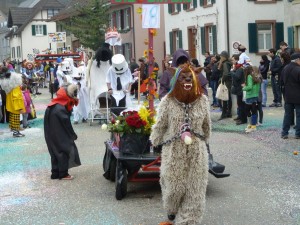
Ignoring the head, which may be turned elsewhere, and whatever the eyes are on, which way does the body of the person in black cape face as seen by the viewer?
to the viewer's right

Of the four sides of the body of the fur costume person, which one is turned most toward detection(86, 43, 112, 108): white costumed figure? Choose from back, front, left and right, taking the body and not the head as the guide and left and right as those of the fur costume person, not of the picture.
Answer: back

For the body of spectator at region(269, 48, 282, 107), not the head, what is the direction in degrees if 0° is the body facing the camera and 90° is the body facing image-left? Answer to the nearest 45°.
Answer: approximately 90°

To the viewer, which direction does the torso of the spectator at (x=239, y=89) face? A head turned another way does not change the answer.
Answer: to the viewer's left

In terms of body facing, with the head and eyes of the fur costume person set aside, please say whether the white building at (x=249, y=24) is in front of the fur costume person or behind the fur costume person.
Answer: behind

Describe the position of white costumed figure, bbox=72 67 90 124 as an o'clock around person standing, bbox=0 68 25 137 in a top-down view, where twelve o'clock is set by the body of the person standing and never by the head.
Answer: The white costumed figure is roughly at 10 o'clock from the person standing.

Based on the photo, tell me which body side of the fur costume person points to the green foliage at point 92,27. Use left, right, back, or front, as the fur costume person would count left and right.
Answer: back

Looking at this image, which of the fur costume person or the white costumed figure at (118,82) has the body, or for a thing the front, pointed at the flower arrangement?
the white costumed figure

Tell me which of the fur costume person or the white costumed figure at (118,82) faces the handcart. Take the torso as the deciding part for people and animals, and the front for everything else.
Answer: the white costumed figure

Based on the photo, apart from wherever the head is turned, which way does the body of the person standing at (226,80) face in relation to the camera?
to the viewer's left
